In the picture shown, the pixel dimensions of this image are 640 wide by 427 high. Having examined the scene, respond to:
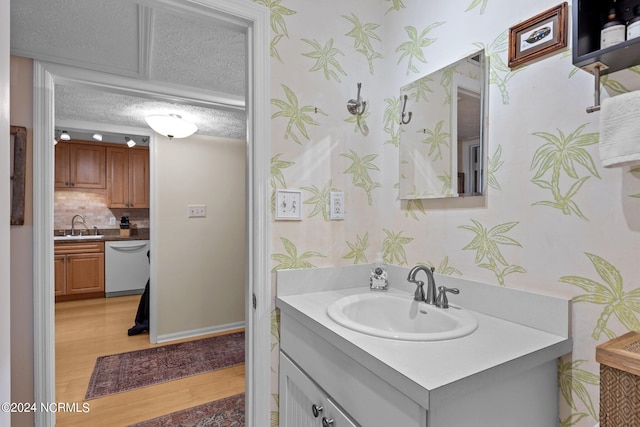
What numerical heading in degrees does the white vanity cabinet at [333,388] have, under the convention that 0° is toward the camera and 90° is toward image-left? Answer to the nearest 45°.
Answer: approximately 45°

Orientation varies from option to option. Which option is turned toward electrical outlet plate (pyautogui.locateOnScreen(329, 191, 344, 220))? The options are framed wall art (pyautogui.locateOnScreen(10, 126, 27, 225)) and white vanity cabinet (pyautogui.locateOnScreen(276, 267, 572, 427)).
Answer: the framed wall art

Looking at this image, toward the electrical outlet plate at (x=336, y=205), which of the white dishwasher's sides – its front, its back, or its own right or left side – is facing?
front

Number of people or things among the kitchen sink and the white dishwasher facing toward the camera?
2

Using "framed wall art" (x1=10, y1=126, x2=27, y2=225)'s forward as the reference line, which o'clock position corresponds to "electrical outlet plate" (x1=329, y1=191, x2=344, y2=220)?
The electrical outlet plate is roughly at 12 o'clock from the framed wall art.

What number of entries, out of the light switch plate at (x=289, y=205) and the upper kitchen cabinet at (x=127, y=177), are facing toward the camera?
2

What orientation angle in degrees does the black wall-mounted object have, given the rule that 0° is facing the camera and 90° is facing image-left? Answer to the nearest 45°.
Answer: approximately 45°

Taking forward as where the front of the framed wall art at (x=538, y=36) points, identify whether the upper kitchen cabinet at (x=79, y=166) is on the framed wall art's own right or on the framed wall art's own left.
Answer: on the framed wall art's own right

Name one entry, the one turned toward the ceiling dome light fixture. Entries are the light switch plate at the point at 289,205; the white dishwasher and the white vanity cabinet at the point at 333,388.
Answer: the white dishwasher

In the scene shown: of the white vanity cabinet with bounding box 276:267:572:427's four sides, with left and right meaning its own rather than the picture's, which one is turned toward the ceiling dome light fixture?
right

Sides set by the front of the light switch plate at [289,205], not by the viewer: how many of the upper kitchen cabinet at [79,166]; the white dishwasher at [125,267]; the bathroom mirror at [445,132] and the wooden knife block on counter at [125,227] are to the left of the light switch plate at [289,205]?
1
